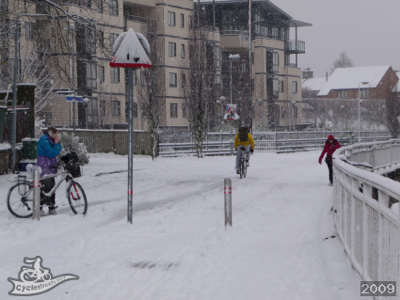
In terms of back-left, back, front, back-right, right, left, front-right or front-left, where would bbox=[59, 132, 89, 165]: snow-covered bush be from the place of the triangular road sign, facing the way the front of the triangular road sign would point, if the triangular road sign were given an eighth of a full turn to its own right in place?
back-right

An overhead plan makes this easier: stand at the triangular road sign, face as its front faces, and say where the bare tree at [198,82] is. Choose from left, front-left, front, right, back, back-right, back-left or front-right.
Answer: back

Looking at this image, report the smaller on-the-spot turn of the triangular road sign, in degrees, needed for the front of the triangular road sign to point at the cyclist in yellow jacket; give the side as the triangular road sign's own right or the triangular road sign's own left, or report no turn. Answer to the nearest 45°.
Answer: approximately 180°

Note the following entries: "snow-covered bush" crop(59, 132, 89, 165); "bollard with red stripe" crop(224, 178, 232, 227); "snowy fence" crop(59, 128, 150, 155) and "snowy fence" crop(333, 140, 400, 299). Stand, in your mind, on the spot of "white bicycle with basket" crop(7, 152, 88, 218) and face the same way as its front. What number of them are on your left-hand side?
2

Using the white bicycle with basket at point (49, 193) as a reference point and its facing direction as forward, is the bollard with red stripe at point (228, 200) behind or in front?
in front

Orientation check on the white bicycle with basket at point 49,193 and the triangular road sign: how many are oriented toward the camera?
1

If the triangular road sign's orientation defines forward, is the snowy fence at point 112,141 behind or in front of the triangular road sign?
behind

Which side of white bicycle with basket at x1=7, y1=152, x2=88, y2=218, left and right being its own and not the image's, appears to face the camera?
right

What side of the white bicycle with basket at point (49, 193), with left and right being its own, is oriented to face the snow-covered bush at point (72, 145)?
left

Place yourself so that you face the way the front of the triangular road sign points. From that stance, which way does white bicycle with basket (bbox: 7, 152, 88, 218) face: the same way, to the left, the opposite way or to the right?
to the left
